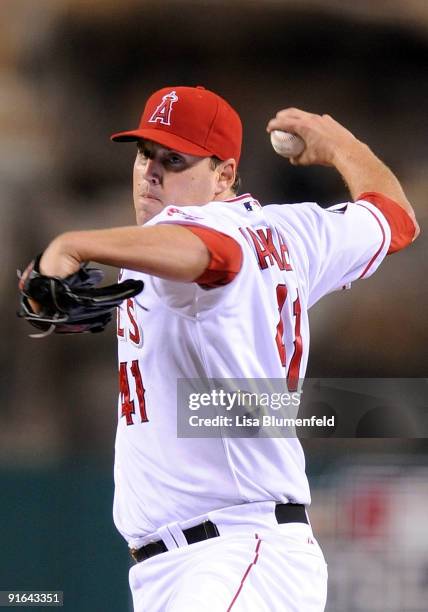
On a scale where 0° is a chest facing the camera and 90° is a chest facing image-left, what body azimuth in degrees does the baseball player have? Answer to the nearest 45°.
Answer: approximately 90°
